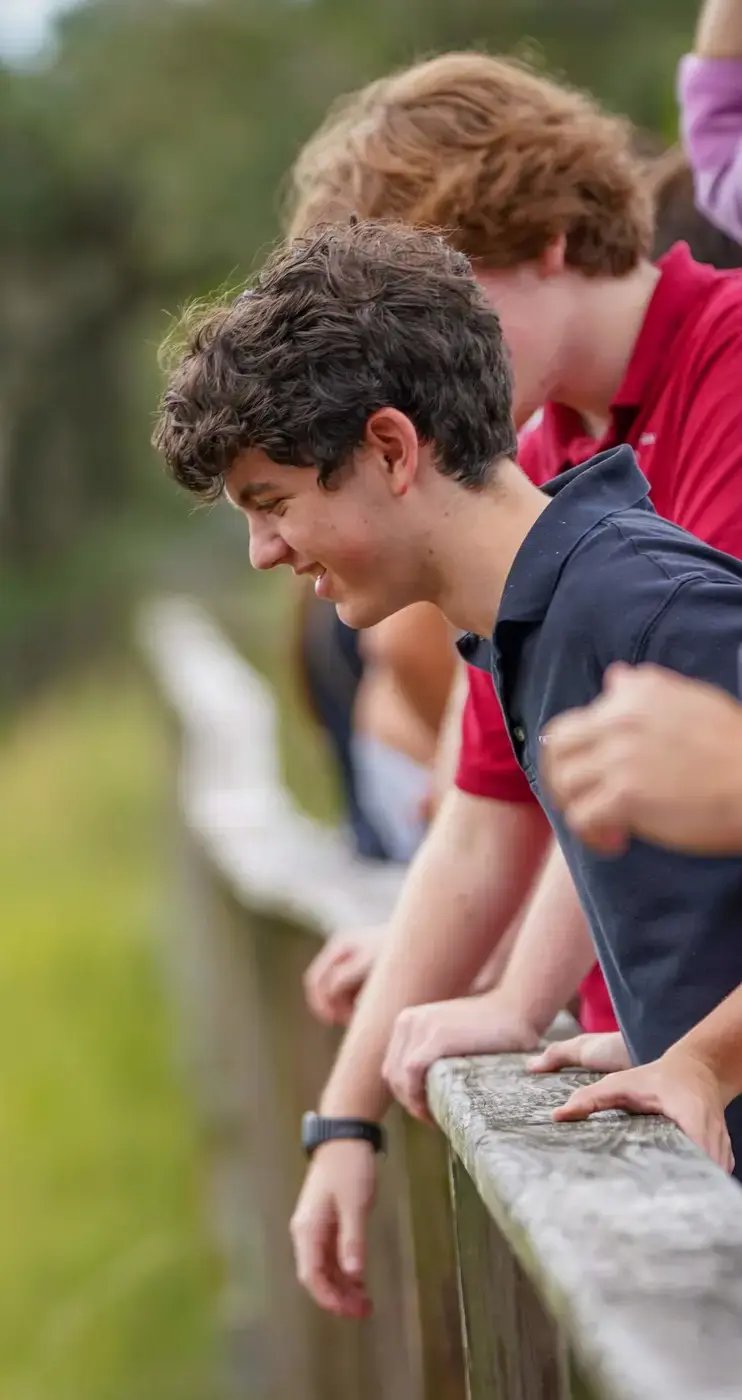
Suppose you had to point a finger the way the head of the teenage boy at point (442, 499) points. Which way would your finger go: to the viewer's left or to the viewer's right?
to the viewer's left

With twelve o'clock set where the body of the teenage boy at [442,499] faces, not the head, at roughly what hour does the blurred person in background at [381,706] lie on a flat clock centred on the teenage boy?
The blurred person in background is roughly at 3 o'clock from the teenage boy.

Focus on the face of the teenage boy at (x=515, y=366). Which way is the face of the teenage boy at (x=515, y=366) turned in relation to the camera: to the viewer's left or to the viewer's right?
to the viewer's left

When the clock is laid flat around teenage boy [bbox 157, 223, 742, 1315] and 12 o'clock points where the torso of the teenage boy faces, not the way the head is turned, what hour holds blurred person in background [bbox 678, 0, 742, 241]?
The blurred person in background is roughly at 4 o'clock from the teenage boy.

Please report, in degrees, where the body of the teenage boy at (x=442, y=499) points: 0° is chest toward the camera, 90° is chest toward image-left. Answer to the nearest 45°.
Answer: approximately 90°

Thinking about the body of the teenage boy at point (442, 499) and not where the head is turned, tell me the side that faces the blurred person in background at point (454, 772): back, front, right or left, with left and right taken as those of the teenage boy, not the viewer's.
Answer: right
